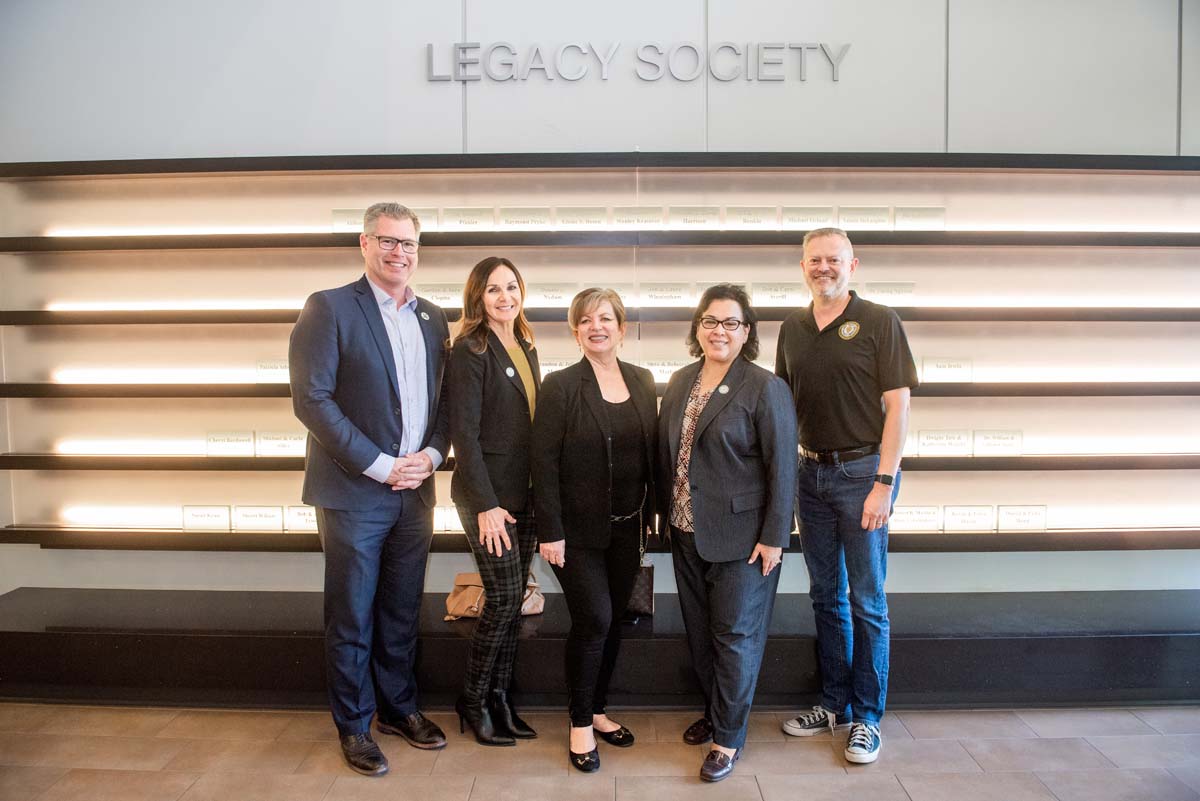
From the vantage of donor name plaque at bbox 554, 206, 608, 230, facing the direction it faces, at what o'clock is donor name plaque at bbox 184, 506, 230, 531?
donor name plaque at bbox 184, 506, 230, 531 is roughly at 3 o'clock from donor name plaque at bbox 554, 206, 608, 230.

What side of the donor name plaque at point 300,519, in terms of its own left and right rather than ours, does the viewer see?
front

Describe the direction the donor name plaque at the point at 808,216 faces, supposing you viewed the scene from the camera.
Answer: facing the viewer

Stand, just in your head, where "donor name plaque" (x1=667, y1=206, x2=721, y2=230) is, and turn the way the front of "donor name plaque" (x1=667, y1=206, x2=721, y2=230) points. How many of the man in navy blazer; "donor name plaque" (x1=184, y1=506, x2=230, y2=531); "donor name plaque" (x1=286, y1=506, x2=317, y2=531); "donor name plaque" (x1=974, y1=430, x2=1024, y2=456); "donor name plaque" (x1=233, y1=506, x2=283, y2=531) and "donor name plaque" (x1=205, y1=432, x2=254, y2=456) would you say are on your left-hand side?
1

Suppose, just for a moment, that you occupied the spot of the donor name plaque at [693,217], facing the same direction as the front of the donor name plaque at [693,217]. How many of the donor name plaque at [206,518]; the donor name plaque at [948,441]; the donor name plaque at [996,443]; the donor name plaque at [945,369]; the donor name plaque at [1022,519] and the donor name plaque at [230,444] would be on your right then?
2

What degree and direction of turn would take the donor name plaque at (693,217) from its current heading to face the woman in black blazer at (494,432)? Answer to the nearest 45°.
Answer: approximately 45° to its right

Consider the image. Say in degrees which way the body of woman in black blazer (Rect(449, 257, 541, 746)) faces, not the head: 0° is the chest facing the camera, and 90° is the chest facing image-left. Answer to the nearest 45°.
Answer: approximately 315°

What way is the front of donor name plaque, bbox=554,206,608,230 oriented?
toward the camera

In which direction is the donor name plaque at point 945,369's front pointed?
toward the camera
